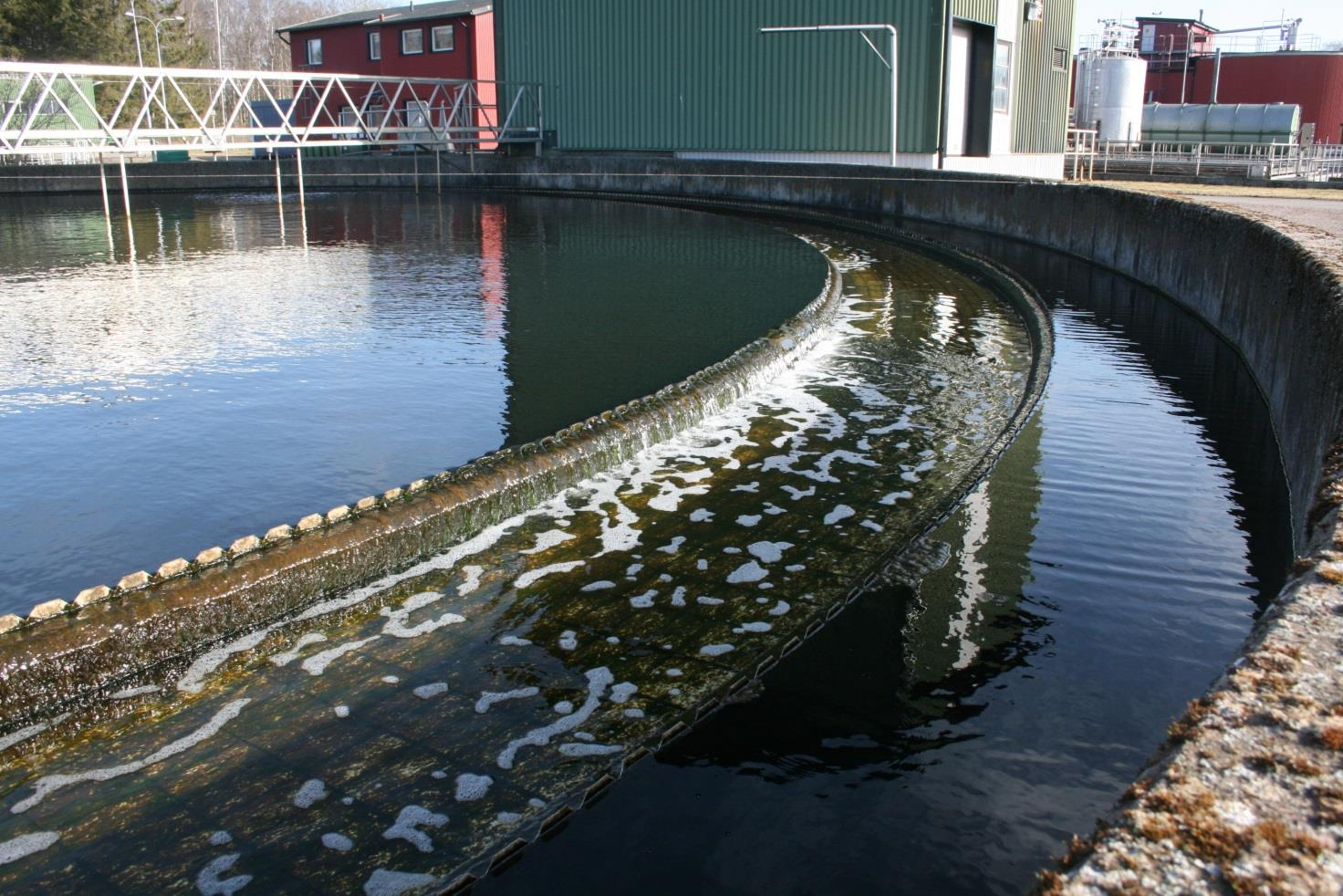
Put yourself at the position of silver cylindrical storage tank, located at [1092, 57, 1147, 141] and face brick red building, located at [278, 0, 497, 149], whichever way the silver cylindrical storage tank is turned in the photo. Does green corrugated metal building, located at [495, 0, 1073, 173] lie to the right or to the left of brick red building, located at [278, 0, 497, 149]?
left

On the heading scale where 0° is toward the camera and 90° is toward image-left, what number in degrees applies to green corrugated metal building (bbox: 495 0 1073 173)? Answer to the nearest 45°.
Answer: approximately 315°

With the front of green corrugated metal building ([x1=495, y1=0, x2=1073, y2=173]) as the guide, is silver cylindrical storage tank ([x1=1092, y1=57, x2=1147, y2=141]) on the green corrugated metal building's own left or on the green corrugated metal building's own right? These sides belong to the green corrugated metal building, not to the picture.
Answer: on the green corrugated metal building's own left

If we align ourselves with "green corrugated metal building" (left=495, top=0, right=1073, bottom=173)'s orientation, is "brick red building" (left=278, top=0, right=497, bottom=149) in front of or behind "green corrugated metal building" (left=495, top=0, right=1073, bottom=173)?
behind
